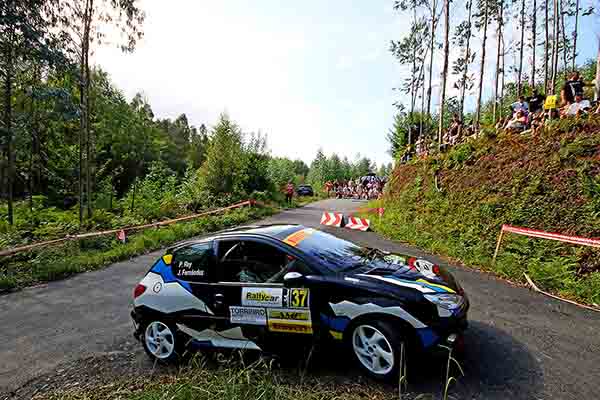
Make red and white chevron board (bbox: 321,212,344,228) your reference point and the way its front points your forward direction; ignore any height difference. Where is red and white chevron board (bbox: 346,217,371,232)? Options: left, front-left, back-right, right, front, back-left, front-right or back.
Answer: front-left

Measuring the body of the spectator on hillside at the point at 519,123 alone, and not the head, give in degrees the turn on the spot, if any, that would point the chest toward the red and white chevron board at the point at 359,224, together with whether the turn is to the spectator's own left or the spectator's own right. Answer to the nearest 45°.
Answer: approximately 45° to the spectator's own right

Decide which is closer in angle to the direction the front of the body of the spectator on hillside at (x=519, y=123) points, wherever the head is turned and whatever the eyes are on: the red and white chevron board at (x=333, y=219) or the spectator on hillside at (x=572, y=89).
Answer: the red and white chevron board

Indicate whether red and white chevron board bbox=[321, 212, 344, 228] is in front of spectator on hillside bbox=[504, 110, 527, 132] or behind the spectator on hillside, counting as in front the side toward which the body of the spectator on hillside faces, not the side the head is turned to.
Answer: in front

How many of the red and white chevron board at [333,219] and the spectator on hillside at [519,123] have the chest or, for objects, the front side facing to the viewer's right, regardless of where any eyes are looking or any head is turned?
0

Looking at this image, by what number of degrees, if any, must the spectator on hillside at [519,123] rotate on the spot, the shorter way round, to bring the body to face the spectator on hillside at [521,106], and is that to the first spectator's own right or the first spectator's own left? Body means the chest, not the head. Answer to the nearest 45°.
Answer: approximately 135° to the first spectator's own right

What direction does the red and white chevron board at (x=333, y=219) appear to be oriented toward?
toward the camera

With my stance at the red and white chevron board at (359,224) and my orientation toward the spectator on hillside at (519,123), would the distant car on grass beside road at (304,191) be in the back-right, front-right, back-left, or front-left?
back-left

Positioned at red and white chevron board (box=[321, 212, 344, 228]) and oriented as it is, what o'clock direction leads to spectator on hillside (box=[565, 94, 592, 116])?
The spectator on hillside is roughly at 10 o'clock from the red and white chevron board.

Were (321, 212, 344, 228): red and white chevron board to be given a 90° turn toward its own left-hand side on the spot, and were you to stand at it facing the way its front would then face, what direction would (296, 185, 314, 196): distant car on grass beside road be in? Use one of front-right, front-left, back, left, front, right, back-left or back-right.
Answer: left

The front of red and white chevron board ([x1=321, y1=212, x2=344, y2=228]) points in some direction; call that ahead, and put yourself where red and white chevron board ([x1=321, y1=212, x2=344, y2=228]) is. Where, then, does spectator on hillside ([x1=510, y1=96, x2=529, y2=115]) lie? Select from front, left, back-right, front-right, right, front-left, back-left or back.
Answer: left

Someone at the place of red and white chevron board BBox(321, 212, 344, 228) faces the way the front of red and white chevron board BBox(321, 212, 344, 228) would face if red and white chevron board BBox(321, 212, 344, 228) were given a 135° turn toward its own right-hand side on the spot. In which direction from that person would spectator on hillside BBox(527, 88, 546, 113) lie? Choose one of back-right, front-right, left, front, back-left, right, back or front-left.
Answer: back-right

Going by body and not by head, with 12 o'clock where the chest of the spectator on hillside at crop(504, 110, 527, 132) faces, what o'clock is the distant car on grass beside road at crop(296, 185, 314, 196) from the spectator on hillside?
The distant car on grass beside road is roughly at 3 o'clock from the spectator on hillside.

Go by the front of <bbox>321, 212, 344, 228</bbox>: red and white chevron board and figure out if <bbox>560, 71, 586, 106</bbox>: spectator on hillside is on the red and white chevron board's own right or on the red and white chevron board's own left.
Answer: on the red and white chevron board's own left

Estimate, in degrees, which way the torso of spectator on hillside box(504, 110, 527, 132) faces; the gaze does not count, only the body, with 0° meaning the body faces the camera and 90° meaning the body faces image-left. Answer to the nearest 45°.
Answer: approximately 45°

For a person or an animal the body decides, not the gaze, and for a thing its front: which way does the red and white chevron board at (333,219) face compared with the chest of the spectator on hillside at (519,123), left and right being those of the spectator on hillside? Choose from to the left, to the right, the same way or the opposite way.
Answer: to the left
